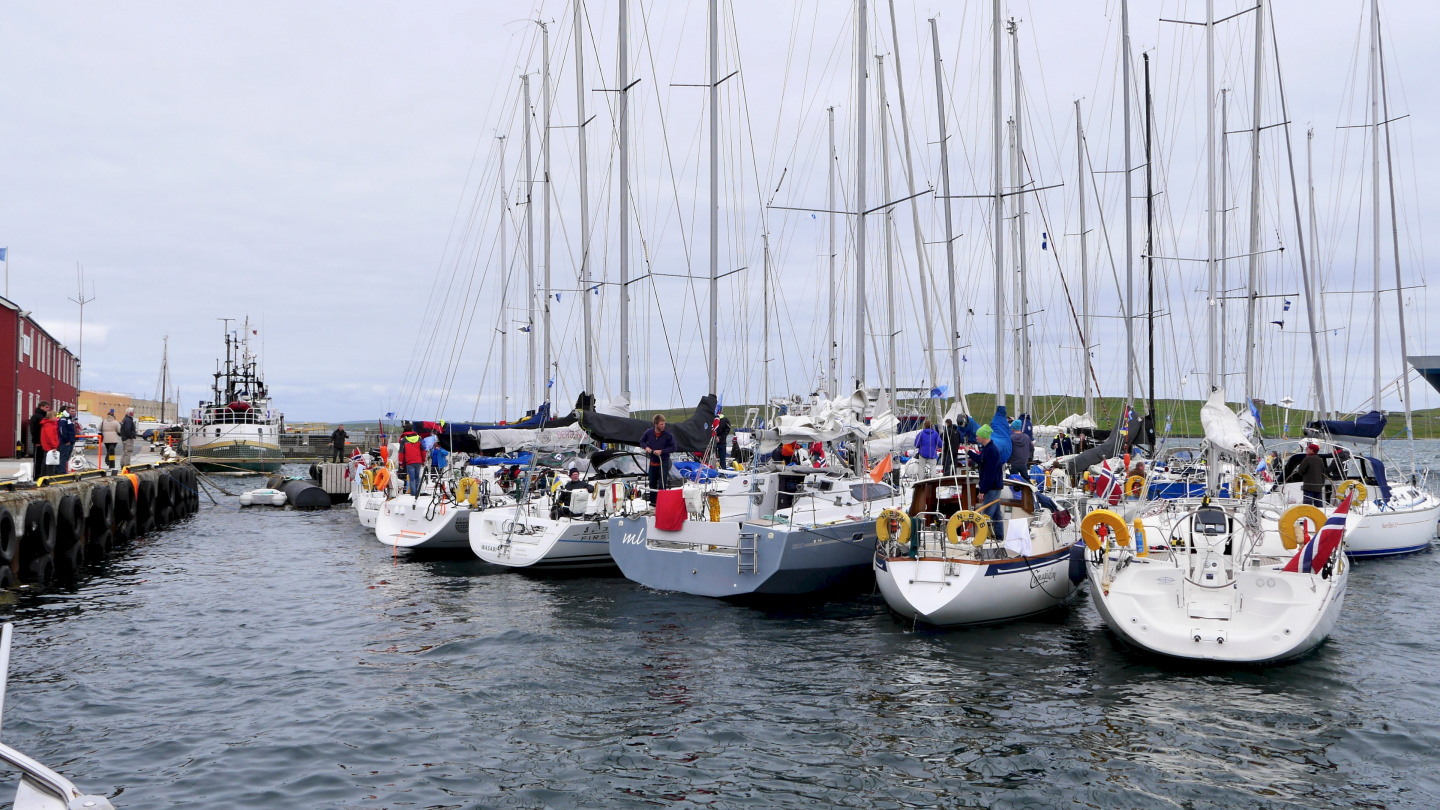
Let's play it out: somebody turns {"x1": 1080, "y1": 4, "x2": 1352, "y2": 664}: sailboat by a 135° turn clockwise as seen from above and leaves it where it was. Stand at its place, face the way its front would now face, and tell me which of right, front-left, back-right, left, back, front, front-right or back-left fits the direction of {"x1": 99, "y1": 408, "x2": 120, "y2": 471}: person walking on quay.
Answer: back-right

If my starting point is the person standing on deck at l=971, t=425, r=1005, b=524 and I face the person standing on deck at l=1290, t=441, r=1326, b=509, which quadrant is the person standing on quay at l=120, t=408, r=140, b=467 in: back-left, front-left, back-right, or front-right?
back-left

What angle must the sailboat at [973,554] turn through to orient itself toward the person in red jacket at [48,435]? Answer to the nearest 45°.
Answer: approximately 135° to its left

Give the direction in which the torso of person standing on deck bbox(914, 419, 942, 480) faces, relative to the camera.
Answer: away from the camera

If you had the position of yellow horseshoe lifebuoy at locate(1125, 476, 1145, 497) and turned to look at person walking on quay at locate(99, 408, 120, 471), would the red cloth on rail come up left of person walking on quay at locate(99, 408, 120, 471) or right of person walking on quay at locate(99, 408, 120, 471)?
left

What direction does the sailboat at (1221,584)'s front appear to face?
away from the camera

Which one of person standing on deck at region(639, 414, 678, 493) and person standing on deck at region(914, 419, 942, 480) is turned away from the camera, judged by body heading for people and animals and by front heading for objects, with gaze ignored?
person standing on deck at region(914, 419, 942, 480)

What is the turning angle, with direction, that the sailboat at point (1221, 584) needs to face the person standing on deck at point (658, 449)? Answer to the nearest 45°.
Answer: approximately 90° to its left

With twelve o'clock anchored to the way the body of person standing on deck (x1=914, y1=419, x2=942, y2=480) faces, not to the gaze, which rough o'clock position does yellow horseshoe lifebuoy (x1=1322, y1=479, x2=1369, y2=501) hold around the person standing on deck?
The yellow horseshoe lifebuoy is roughly at 2 o'clock from the person standing on deck.

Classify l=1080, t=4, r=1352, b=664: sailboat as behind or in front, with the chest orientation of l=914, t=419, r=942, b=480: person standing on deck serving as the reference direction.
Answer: behind

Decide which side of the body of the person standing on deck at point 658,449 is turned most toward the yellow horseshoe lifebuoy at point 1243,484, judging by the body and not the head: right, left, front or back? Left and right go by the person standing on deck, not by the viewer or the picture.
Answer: left

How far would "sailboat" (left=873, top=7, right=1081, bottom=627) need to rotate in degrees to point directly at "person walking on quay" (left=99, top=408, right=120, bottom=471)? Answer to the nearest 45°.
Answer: approximately 135° to its left

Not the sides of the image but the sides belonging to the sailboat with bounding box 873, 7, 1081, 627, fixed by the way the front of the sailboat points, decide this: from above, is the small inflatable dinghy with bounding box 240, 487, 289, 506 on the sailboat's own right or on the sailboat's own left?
on the sailboat's own left

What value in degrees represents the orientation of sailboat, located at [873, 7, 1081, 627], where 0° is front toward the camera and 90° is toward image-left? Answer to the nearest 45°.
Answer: approximately 225°
